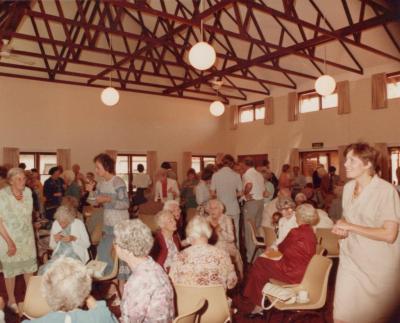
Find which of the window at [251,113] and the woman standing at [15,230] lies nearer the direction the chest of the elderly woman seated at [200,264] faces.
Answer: the window

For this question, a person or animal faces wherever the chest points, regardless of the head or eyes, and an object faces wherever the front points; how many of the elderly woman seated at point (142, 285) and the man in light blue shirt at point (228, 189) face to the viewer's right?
0

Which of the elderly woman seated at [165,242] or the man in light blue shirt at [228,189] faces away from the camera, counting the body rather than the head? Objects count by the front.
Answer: the man in light blue shirt

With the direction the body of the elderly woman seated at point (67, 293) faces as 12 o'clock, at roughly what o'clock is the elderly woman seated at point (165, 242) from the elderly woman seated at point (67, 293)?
the elderly woman seated at point (165, 242) is roughly at 1 o'clock from the elderly woman seated at point (67, 293).

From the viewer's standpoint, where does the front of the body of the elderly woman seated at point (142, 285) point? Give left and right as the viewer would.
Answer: facing away from the viewer and to the left of the viewer

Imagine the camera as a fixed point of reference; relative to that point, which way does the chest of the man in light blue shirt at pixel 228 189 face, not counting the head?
away from the camera

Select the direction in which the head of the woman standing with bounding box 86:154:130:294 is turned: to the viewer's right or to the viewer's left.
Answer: to the viewer's left

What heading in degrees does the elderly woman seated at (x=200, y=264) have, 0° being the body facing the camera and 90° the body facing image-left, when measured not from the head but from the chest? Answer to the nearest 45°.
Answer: approximately 180°

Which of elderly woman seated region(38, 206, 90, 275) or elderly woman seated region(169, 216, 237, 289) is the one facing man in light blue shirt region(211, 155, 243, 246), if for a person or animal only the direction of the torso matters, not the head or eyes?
elderly woman seated region(169, 216, 237, 289)

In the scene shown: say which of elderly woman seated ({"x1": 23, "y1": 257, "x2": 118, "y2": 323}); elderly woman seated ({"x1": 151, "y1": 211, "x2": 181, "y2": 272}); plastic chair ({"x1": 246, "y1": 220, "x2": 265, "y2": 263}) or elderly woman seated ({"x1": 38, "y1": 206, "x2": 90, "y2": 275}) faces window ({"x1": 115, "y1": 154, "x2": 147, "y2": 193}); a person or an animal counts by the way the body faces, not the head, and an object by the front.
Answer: elderly woman seated ({"x1": 23, "y1": 257, "x2": 118, "y2": 323})
